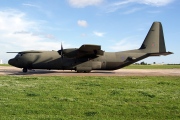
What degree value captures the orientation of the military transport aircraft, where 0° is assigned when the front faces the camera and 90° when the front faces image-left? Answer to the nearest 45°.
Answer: approximately 90°
